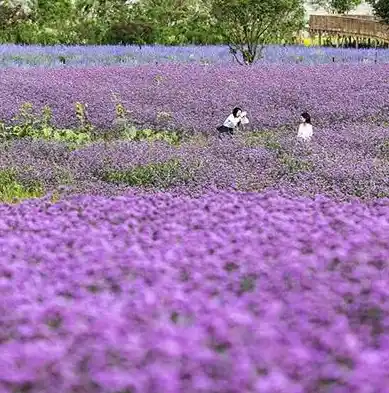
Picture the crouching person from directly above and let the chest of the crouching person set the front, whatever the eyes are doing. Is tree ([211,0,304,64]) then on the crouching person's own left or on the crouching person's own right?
on the crouching person's own left

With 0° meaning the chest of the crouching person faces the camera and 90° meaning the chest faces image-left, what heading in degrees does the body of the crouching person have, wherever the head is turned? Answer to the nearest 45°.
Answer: approximately 270°

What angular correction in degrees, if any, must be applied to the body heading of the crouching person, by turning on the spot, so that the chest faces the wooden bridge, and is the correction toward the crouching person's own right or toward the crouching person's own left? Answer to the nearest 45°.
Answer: approximately 90° to the crouching person's own left
